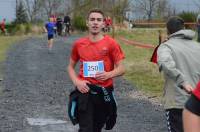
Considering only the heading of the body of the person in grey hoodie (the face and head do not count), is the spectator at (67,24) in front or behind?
in front

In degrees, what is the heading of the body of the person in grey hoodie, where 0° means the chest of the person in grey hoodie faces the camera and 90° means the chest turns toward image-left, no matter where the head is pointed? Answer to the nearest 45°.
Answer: approximately 135°

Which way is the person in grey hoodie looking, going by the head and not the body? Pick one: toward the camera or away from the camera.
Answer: away from the camera
